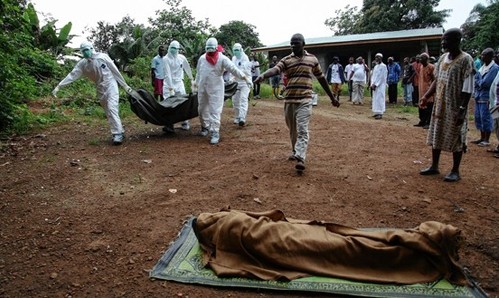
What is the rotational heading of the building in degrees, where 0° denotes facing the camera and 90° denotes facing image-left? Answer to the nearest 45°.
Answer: approximately 45°

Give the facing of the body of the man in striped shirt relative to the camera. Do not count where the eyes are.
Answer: toward the camera

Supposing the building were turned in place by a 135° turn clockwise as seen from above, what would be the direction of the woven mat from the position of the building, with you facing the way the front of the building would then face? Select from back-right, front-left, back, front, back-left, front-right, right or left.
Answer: back

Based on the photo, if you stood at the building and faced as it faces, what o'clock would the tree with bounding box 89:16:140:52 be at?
The tree is roughly at 2 o'clock from the building.

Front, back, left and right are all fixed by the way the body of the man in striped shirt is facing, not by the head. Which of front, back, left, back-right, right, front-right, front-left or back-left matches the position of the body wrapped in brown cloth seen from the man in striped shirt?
front

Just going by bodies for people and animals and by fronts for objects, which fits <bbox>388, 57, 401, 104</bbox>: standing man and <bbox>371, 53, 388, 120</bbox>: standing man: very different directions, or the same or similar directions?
same or similar directions

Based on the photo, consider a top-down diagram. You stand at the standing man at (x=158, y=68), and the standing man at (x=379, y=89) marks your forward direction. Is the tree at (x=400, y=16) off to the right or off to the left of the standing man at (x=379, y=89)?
left

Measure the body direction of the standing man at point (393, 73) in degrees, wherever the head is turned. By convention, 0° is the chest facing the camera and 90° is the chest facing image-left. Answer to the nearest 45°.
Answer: approximately 45°

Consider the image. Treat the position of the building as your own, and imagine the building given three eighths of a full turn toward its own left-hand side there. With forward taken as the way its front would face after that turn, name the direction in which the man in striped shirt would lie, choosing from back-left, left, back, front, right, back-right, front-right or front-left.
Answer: right

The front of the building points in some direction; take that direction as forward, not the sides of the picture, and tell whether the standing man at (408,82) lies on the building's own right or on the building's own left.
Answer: on the building's own left

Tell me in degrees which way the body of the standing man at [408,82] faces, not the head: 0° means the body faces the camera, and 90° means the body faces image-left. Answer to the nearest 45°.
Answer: approximately 45°

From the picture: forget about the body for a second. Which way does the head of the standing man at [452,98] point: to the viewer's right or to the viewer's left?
to the viewer's left

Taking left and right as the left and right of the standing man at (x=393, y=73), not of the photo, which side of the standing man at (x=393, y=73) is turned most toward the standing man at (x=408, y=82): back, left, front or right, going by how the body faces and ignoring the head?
left
